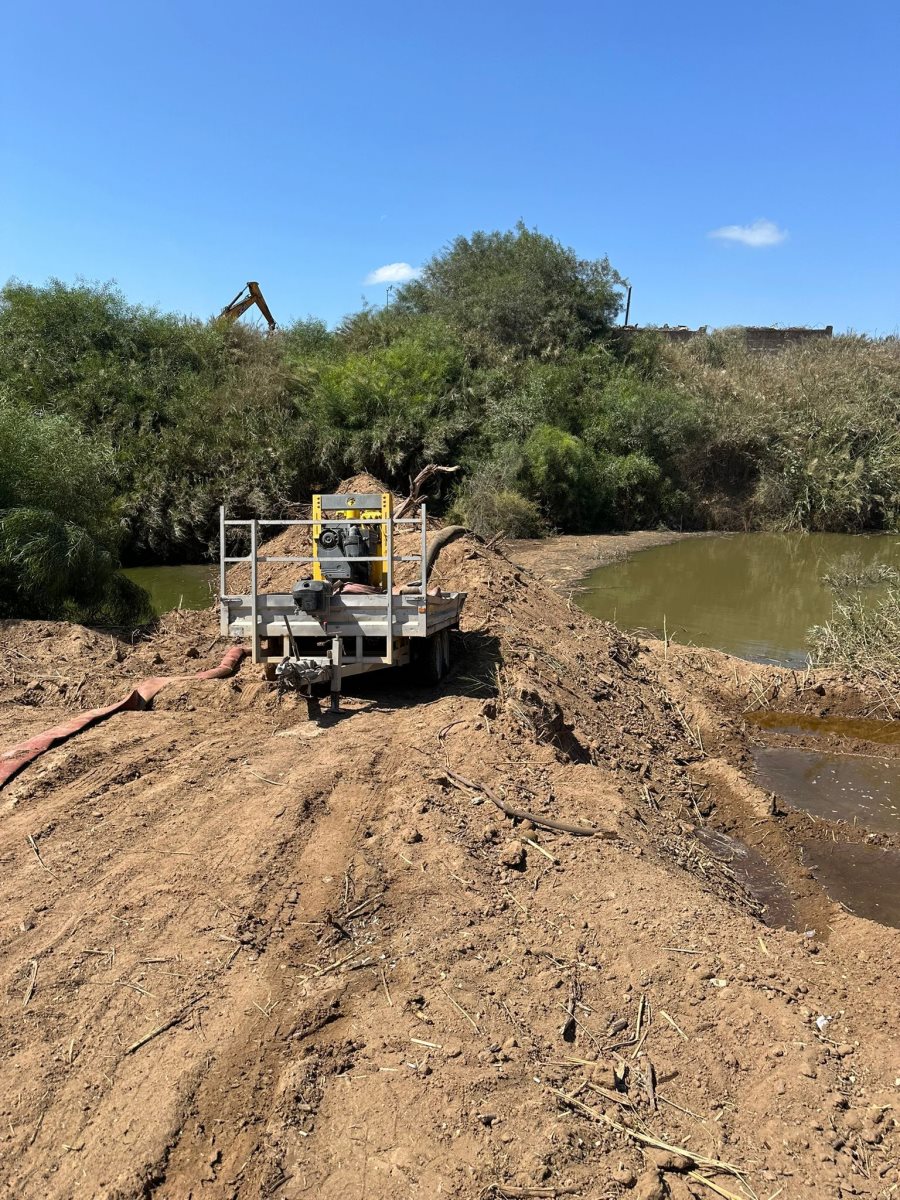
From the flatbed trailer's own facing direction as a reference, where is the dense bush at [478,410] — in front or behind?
behind

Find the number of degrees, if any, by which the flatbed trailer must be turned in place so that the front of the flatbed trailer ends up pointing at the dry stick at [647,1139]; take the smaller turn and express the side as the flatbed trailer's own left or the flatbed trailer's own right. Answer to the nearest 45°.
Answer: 0° — it already faces it

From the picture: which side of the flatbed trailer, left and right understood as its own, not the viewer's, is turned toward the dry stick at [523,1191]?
front

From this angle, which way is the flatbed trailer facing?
toward the camera

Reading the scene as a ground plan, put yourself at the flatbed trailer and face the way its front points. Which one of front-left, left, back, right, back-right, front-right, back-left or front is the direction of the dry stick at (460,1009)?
front

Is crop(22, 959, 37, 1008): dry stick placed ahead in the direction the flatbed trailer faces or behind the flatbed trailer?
ahead

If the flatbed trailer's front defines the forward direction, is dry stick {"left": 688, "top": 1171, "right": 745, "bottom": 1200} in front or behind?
in front

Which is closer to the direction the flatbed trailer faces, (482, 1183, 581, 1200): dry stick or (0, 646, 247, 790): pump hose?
the dry stick

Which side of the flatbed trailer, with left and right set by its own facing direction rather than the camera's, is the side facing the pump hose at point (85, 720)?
right

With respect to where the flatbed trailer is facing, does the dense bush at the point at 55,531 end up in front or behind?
behind

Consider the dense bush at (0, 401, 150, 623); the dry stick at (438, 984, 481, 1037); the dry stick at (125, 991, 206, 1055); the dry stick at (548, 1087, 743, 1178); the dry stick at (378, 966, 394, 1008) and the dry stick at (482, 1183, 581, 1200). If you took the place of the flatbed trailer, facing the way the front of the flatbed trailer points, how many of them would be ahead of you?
5

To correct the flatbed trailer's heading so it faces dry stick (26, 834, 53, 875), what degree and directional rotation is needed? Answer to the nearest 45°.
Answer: approximately 45° to its right

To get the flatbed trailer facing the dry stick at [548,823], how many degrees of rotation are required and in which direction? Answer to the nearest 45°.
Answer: approximately 45° to its left
